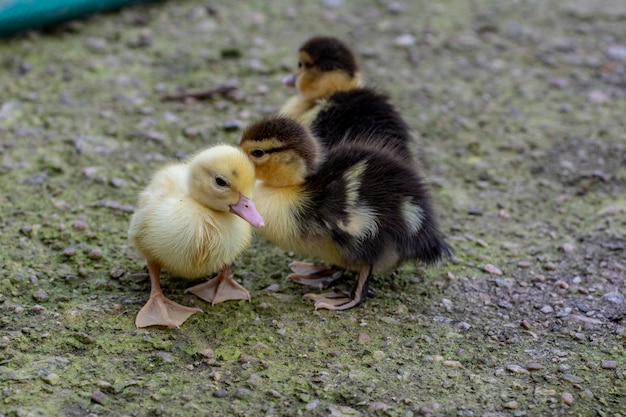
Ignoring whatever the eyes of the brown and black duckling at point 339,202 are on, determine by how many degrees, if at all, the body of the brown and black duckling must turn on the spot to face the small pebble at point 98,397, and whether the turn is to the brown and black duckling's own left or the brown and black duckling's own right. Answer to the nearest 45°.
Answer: approximately 45° to the brown and black duckling's own left

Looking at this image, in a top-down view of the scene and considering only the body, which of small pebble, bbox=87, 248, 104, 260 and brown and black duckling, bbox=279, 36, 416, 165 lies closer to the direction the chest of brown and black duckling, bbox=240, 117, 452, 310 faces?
the small pebble

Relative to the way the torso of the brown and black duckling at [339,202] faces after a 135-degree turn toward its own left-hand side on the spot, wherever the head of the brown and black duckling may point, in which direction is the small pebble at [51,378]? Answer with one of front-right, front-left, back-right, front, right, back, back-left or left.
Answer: right

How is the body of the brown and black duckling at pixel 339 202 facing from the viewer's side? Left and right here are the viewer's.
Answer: facing to the left of the viewer

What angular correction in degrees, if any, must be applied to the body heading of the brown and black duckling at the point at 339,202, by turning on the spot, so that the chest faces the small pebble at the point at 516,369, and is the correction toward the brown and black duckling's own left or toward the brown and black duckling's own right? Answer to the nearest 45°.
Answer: approximately 135° to the brown and black duckling's own left

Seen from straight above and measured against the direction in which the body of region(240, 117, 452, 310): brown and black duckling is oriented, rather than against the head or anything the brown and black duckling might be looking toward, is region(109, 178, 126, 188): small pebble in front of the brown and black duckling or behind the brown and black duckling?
in front

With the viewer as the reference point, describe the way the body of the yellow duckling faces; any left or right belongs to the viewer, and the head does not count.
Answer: facing the viewer and to the right of the viewer

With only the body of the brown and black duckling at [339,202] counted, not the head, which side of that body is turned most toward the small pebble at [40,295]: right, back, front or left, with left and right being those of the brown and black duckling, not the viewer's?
front

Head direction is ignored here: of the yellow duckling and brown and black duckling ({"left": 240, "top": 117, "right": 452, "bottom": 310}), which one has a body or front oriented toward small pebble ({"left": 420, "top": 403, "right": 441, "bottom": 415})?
the yellow duckling

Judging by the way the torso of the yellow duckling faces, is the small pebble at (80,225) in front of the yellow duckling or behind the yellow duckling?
behind

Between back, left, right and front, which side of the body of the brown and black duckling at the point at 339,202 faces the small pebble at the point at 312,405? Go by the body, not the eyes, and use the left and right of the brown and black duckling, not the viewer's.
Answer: left

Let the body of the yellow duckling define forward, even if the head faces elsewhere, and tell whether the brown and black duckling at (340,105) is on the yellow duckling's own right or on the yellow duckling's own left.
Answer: on the yellow duckling's own left

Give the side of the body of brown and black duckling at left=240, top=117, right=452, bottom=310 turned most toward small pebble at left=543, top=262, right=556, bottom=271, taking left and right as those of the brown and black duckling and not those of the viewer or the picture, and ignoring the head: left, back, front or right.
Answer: back
